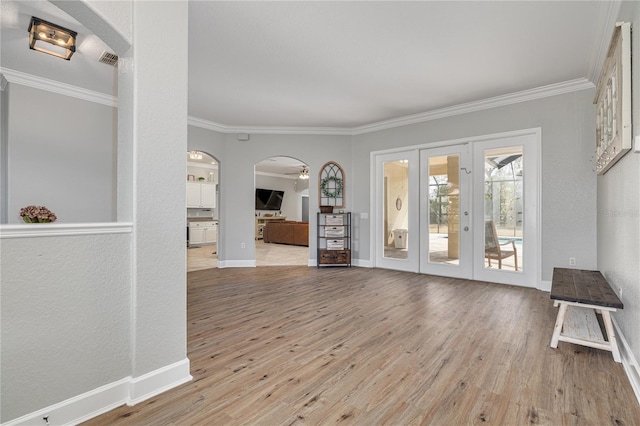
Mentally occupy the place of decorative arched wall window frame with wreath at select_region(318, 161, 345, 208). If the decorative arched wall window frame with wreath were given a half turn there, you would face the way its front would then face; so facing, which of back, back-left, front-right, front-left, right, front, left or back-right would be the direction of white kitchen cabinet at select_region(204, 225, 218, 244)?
front-left

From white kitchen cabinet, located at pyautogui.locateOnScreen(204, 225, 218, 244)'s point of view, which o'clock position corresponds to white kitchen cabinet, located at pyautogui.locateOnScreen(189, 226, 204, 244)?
white kitchen cabinet, located at pyautogui.locateOnScreen(189, 226, 204, 244) is roughly at 2 o'clock from white kitchen cabinet, located at pyautogui.locateOnScreen(204, 225, 218, 244).

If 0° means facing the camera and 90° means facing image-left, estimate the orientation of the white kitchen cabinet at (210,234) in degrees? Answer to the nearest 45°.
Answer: approximately 0°

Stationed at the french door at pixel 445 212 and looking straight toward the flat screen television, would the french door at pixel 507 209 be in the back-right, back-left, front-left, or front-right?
back-right

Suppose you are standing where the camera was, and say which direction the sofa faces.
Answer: facing away from the viewer

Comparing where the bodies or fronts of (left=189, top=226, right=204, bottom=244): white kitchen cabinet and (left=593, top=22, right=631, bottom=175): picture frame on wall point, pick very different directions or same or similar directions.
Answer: very different directions

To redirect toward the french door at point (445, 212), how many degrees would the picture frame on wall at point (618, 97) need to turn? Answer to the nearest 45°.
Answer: approximately 45° to its right
